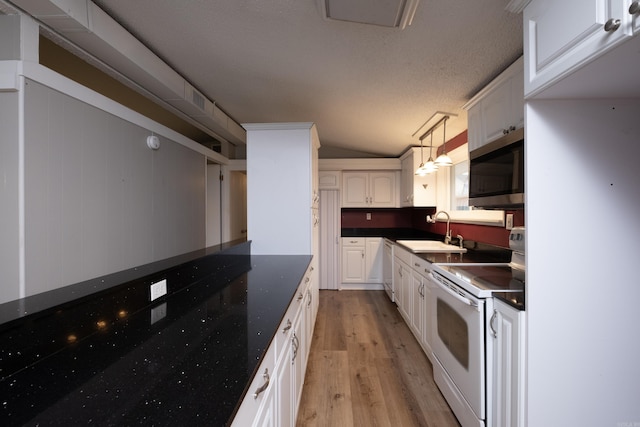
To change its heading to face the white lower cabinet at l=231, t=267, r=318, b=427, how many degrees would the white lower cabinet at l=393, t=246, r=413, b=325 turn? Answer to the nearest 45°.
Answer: approximately 90° to its left

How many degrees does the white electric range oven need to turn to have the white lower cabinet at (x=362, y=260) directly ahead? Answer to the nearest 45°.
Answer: approximately 90° to its right

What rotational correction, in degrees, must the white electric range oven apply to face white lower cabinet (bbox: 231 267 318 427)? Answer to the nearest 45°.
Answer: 0° — it already faces it

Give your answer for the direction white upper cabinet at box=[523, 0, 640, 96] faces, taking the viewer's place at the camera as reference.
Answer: facing the viewer and to the left of the viewer

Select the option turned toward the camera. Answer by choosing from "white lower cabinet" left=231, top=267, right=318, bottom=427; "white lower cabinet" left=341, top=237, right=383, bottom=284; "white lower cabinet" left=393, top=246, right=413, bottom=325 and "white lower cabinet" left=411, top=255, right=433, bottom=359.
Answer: "white lower cabinet" left=341, top=237, right=383, bottom=284

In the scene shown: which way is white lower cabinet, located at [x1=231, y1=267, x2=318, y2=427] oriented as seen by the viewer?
to the viewer's right

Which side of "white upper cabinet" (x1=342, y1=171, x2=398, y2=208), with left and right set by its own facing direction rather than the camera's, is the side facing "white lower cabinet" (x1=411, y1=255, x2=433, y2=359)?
front

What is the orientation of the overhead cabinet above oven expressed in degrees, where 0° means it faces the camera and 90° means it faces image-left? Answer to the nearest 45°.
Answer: approximately 45°

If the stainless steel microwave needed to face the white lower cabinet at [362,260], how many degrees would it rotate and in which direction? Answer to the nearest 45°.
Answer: approximately 90° to its right

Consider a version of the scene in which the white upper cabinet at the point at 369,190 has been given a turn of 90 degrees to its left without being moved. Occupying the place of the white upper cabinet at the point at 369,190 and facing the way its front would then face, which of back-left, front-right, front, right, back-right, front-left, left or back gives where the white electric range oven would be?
right

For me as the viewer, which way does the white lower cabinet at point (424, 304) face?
facing to the left of the viewer

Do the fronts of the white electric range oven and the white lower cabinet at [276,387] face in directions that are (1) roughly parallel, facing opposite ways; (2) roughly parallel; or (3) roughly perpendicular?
roughly parallel, facing opposite ways

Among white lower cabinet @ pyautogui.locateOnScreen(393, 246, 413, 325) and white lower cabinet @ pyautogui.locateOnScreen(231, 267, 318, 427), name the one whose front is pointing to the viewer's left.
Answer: white lower cabinet @ pyautogui.locateOnScreen(393, 246, 413, 325)

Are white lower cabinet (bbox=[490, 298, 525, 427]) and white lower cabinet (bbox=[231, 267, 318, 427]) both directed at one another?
yes
